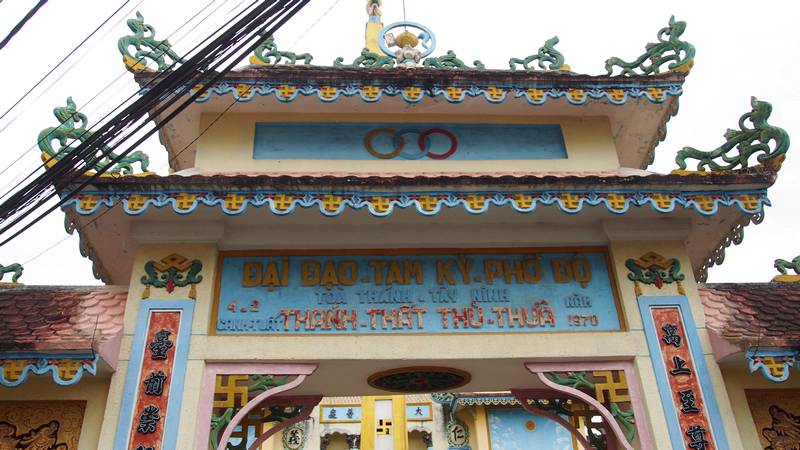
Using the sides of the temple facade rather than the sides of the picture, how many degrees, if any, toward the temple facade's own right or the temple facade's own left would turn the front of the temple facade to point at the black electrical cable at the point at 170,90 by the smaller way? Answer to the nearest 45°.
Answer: approximately 45° to the temple facade's own right

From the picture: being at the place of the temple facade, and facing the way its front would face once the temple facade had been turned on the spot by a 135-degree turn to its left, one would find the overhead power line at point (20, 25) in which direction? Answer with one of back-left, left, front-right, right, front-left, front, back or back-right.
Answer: back

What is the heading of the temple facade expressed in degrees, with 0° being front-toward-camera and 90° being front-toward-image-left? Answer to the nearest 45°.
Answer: approximately 0°
